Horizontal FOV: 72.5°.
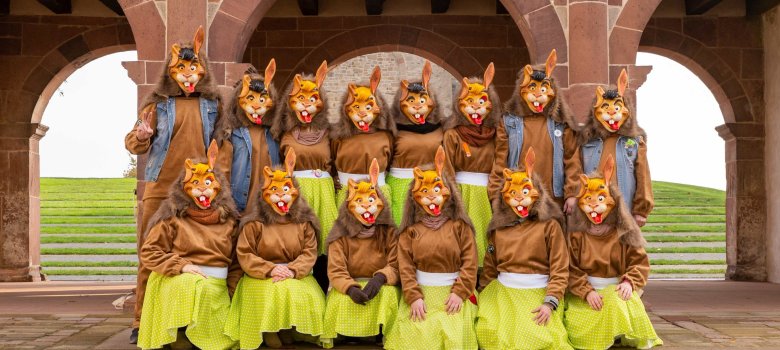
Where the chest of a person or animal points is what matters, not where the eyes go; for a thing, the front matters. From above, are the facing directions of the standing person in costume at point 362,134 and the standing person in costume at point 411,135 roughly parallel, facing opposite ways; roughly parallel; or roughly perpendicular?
roughly parallel

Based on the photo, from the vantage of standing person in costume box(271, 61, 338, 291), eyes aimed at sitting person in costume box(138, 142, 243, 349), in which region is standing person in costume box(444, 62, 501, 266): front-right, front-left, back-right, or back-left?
back-left

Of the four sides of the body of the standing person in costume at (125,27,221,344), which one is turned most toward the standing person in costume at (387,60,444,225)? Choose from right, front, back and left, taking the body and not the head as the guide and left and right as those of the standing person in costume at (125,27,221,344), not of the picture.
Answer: left

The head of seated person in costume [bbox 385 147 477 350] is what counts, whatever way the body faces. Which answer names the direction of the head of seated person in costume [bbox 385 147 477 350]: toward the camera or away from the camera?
toward the camera

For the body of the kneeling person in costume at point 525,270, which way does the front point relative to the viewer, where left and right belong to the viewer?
facing the viewer

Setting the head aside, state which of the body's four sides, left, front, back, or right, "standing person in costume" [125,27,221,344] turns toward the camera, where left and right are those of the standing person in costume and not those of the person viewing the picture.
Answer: front

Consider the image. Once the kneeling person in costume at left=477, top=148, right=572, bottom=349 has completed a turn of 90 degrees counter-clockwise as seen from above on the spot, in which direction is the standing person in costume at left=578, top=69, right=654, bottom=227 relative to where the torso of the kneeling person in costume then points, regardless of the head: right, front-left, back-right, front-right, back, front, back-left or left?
front-left

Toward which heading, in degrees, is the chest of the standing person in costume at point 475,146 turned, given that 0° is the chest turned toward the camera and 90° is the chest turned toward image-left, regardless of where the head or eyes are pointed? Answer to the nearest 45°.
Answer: approximately 0°

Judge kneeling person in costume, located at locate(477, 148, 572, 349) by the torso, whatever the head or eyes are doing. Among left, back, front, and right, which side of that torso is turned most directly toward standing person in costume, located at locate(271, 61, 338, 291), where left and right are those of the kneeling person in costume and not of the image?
right

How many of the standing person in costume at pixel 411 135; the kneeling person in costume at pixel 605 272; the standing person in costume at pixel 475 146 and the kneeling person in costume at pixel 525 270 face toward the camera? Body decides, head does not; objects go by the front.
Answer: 4

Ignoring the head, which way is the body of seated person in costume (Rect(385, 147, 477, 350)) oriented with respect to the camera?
toward the camera

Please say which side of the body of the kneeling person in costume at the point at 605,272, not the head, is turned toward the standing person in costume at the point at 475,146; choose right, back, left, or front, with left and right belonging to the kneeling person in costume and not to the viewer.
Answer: right

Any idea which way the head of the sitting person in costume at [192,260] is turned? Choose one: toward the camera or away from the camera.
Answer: toward the camera

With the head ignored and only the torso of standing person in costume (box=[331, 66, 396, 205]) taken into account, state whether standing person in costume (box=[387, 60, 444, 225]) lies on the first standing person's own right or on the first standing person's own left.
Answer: on the first standing person's own left
